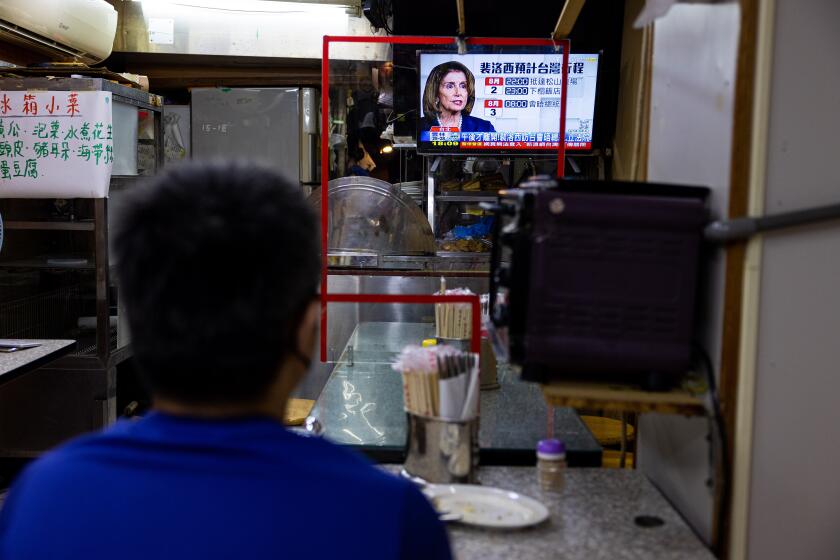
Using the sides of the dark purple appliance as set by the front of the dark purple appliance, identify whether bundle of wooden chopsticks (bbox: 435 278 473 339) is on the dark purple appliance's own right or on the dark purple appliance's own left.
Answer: on the dark purple appliance's own right

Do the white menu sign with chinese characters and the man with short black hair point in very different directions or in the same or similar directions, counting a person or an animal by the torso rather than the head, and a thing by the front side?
very different directions

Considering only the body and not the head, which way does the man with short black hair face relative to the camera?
away from the camera

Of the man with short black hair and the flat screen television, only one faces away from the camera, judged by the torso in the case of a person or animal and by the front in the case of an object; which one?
the man with short black hair

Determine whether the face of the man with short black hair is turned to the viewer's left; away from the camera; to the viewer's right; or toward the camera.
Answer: away from the camera

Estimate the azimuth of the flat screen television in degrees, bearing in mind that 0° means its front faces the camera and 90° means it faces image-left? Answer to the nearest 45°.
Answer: approximately 0°

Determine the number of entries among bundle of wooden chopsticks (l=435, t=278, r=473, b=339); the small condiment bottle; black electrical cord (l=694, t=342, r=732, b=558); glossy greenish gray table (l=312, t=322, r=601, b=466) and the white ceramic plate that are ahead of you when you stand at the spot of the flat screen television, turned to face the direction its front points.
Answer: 5

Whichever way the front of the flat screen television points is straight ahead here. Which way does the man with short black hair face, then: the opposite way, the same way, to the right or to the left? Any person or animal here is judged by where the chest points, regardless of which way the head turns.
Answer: the opposite way

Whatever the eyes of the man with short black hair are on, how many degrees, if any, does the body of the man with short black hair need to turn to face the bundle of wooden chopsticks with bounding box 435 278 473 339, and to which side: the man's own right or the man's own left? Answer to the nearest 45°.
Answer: approximately 45° to the man's own right

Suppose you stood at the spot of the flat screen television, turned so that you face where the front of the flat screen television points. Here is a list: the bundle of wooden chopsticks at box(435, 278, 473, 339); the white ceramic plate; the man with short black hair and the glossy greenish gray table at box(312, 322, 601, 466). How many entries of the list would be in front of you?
4

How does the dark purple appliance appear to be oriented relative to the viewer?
to the viewer's left
